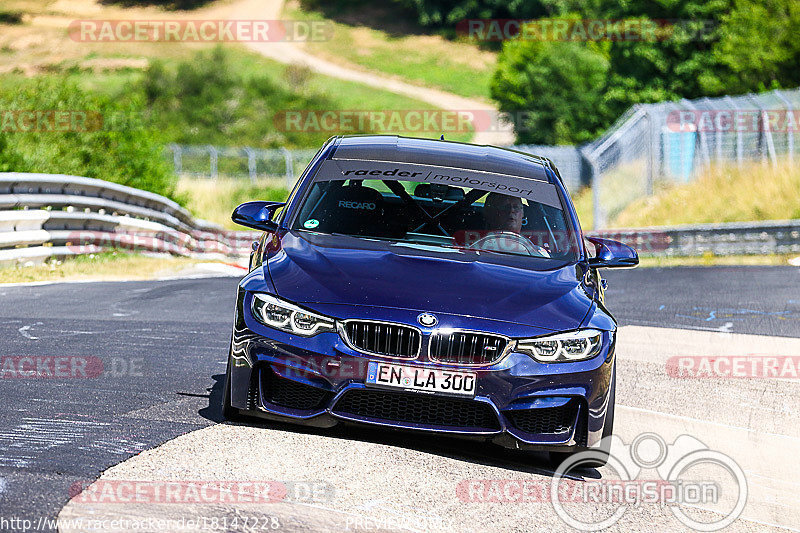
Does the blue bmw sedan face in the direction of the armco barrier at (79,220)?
no

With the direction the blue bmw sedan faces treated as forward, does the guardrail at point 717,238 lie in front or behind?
behind

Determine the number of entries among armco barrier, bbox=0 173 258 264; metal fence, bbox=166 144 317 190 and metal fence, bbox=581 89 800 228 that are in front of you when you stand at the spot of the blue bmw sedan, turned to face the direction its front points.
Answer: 0

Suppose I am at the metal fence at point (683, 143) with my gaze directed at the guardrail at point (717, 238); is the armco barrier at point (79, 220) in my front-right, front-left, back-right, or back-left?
front-right

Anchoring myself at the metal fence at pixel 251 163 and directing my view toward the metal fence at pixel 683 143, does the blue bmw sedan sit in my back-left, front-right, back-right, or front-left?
front-right

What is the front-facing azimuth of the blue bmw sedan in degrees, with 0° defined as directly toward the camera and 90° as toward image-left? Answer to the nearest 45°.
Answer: approximately 0°

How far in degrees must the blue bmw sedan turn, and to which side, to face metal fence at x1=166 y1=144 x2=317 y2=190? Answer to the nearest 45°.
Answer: approximately 180°

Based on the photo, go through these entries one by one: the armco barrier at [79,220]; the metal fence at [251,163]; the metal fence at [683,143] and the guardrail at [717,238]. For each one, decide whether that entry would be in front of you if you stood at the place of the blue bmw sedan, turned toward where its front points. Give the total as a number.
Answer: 0

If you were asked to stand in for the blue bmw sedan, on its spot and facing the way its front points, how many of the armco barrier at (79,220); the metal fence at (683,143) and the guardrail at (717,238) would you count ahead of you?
0

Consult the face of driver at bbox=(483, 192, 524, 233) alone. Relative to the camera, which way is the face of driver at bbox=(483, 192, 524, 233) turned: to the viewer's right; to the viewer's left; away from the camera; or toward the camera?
toward the camera

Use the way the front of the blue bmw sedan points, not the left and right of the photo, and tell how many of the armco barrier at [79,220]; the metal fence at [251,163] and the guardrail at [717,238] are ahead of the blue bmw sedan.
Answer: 0

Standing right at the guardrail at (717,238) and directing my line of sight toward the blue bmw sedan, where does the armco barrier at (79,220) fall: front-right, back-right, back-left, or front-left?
front-right

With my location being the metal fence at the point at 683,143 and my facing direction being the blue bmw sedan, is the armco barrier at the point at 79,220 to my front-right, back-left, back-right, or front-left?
front-right
